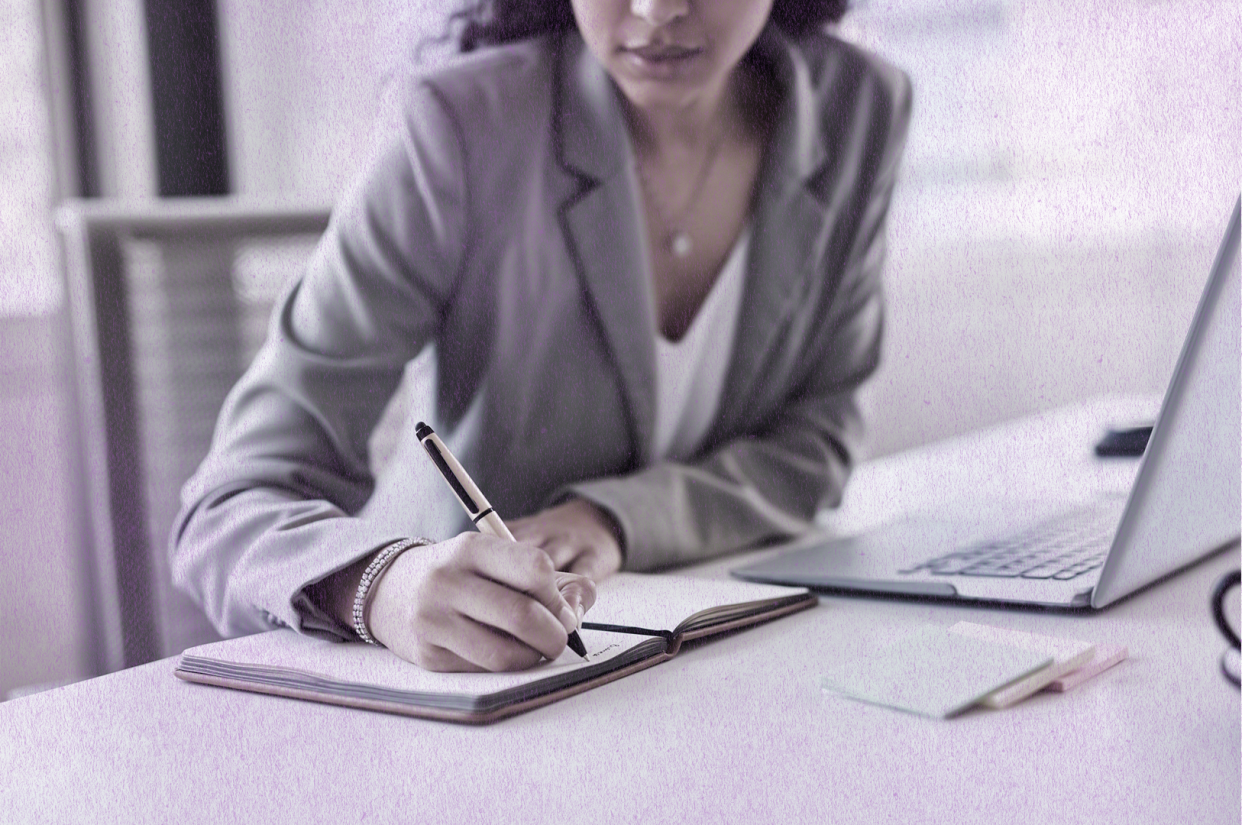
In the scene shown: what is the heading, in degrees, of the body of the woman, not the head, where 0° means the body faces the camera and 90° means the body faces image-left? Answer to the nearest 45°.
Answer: approximately 0°

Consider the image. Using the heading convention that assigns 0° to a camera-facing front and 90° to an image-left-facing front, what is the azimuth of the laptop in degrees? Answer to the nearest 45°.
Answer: approximately 135°

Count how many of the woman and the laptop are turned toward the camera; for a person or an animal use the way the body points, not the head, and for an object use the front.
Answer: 1
